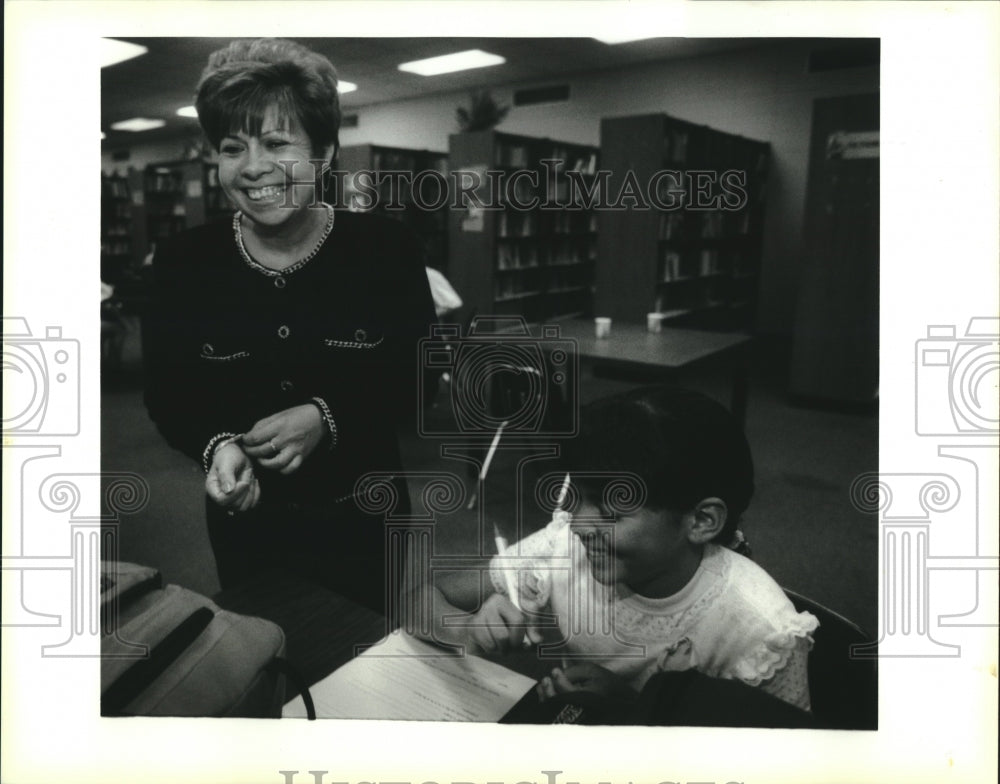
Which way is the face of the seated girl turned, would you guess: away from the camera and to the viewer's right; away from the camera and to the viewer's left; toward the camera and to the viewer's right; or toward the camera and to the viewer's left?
toward the camera and to the viewer's left

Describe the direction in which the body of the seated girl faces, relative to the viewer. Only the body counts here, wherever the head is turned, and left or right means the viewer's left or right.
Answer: facing the viewer and to the left of the viewer

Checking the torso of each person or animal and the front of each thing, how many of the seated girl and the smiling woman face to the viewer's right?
0

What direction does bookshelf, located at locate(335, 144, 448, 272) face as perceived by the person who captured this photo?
facing the viewer and to the right of the viewer

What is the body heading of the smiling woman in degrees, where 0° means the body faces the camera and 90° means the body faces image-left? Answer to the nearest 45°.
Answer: approximately 0°

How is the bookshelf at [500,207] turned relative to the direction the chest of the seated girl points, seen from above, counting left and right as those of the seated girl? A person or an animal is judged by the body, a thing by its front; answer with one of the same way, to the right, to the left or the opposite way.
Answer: to the left
